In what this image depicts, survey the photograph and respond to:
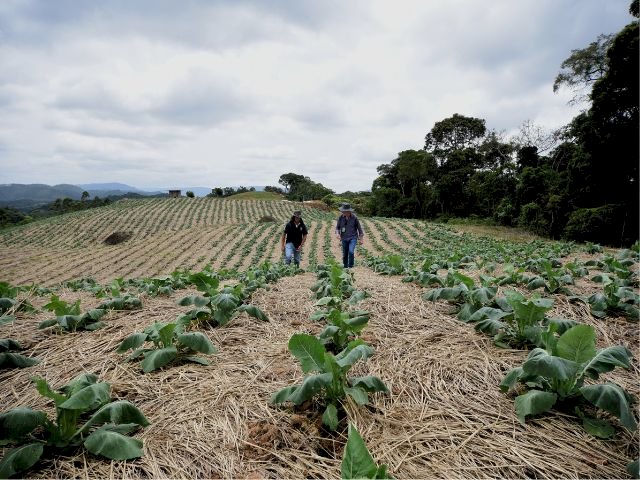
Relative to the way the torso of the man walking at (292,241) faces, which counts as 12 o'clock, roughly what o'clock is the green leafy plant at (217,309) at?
The green leafy plant is roughly at 12 o'clock from the man walking.

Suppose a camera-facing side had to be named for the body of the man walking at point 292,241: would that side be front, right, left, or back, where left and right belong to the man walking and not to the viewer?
front

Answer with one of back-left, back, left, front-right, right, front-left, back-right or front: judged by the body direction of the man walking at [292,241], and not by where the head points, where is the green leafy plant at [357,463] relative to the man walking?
front

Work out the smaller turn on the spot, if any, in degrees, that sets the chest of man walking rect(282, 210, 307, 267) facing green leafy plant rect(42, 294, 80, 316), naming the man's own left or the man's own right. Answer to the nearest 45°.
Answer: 0° — they already face it

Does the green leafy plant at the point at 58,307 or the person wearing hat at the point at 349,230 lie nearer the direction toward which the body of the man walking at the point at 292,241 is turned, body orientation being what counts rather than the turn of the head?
the green leafy plant

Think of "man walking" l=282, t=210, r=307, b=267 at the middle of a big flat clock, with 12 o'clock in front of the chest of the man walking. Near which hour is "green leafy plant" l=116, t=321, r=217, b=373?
The green leafy plant is roughly at 12 o'clock from the man walking.

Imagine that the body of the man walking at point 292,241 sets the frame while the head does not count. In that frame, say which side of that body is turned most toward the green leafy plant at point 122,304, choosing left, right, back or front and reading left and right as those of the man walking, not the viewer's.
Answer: front

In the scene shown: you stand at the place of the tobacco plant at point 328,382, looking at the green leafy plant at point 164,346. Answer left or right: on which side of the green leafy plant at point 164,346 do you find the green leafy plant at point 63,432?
left

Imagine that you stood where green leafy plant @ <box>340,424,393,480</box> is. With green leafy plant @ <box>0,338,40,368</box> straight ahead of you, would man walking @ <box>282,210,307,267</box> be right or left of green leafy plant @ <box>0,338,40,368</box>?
right

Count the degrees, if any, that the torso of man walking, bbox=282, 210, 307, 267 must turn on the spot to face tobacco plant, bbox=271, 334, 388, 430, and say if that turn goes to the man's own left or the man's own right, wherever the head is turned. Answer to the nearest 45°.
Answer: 0° — they already face it

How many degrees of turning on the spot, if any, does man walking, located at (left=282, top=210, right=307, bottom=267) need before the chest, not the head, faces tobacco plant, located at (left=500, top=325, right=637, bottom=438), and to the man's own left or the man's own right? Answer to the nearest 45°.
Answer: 0° — they already face it

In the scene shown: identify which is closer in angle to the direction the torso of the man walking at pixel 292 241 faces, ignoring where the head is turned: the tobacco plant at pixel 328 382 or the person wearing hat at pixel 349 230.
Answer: the tobacco plant

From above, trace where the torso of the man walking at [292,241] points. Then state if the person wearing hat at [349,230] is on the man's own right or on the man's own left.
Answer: on the man's own left
